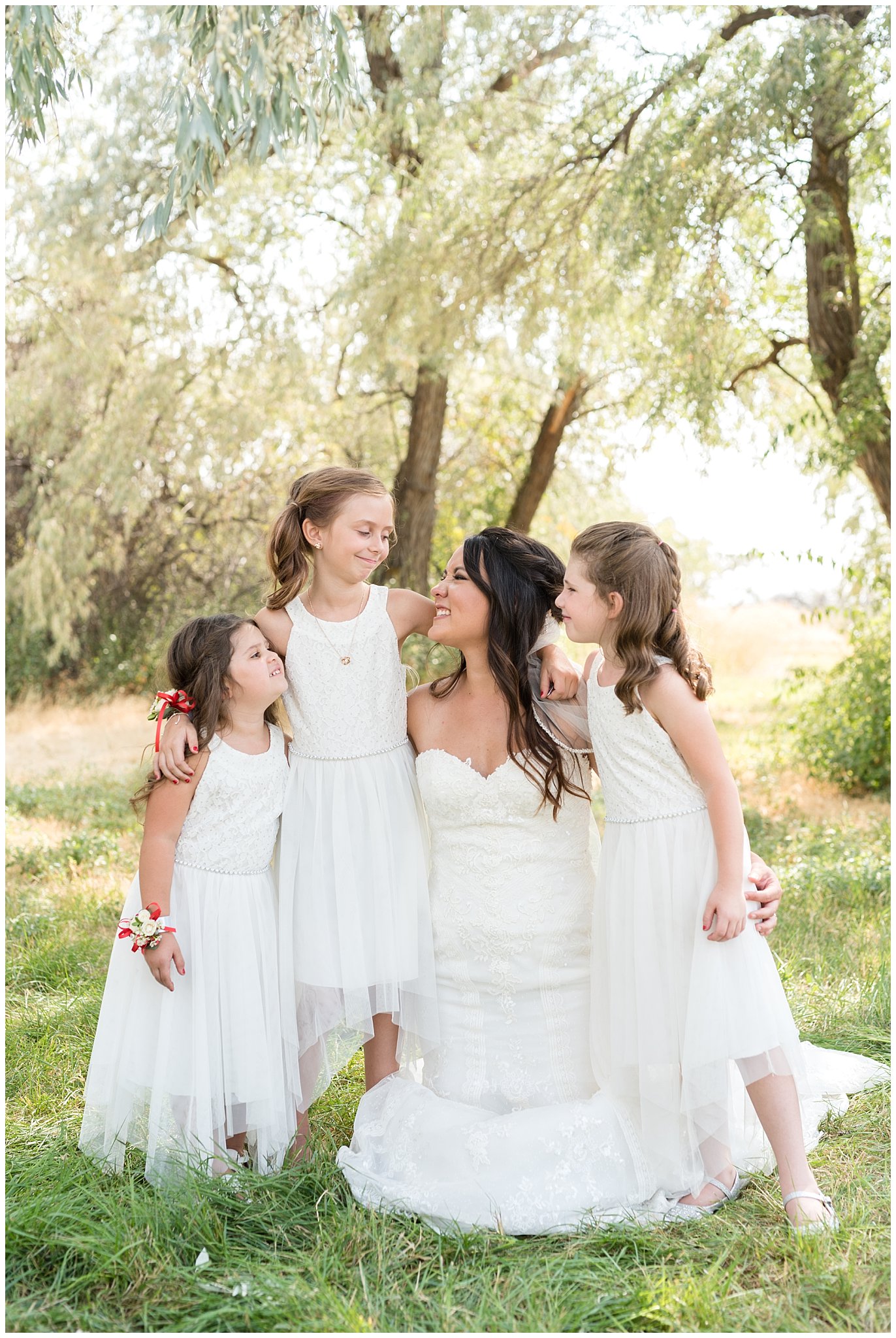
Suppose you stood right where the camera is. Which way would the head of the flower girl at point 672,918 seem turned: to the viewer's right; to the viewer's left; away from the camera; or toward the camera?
to the viewer's left

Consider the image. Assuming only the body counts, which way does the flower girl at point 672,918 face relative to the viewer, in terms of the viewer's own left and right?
facing the viewer and to the left of the viewer

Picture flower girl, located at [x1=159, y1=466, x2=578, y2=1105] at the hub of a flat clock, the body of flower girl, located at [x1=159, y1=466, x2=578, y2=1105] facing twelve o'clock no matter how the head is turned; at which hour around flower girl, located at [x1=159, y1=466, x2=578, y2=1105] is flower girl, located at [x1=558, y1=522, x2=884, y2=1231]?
flower girl, located at [x1=558, y1=522, x2=884, y2=1231] is roughly at 10 o'clock from flower girl, located at [x1=159, y1=466, x2=578, y2=1105].

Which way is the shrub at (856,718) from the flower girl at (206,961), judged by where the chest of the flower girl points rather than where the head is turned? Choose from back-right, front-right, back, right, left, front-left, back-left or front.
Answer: left

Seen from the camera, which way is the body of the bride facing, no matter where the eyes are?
toward the camera

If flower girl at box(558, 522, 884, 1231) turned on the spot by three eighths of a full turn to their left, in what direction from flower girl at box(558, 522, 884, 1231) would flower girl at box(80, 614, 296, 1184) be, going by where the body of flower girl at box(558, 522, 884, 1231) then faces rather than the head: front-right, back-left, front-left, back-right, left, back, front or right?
back

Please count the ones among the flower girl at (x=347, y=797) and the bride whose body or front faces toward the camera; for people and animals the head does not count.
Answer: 2

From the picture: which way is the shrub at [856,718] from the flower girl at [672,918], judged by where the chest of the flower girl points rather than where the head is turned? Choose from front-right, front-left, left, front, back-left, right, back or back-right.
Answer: back-right

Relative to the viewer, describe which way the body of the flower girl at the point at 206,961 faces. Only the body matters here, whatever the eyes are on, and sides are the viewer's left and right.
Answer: facing the viewer and to the right of the viewer

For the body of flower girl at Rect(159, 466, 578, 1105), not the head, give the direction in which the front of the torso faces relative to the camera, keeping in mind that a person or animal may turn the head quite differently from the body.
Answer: toward the camera
